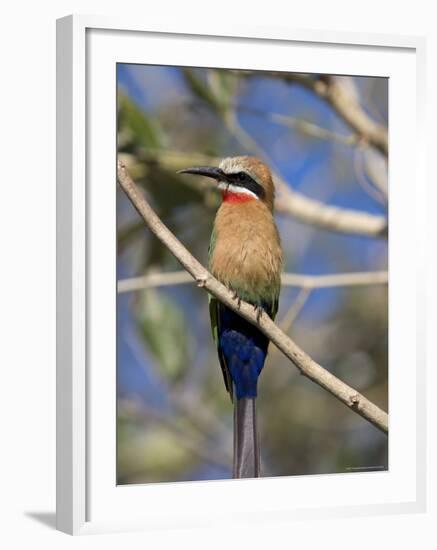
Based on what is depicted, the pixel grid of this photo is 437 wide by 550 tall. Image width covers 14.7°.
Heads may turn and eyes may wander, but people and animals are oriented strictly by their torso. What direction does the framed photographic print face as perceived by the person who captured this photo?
facing the viewer and to the right of the viewer
